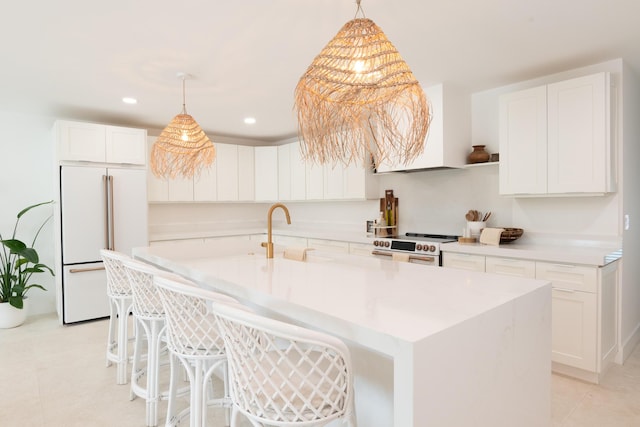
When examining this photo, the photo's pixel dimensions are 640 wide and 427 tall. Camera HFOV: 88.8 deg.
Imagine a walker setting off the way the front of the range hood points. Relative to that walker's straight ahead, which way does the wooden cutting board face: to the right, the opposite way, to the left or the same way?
the same way

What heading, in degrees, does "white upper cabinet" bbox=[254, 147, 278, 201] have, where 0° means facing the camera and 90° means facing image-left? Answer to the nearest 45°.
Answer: approximately 0°

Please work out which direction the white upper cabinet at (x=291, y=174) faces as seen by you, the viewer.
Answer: facing the viewer and to the left of the viewer

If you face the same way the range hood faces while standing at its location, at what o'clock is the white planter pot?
The white planter pot is roughly at 1 o'clock from the range hood.

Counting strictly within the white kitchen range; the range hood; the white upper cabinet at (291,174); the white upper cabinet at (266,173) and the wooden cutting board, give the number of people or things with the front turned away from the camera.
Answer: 0

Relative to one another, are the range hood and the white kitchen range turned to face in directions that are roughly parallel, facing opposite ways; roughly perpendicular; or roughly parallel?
roughly parallel

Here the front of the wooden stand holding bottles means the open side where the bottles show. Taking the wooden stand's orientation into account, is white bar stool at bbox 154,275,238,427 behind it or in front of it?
in front

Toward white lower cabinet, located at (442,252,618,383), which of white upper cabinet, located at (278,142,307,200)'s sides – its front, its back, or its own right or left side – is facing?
left

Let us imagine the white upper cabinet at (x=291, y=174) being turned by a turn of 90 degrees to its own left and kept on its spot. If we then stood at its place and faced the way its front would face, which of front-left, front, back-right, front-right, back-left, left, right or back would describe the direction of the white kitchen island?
front-right

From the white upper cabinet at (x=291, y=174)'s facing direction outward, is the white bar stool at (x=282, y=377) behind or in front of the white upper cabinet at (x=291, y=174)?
in front

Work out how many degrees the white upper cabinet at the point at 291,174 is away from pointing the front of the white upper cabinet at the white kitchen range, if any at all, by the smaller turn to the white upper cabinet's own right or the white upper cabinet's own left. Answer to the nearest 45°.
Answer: approximately 90° to the white upper cabinet's own left

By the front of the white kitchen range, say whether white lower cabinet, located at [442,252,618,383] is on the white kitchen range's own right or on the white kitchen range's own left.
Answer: on the white kitchen range's own left

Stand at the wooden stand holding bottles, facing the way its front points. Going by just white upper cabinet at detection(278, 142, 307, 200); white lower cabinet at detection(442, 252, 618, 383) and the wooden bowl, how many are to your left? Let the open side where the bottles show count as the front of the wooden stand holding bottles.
2

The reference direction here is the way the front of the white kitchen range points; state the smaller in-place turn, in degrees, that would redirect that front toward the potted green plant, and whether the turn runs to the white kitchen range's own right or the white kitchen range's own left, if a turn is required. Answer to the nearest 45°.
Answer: approximately 45° to the white kitchen range's own right

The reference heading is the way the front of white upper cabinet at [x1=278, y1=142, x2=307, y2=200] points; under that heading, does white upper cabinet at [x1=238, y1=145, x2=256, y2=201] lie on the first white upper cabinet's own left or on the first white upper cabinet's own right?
on the first white upper cabinet's own right

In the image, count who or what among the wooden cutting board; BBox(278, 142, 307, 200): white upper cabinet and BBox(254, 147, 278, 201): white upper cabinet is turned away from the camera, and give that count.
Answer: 0

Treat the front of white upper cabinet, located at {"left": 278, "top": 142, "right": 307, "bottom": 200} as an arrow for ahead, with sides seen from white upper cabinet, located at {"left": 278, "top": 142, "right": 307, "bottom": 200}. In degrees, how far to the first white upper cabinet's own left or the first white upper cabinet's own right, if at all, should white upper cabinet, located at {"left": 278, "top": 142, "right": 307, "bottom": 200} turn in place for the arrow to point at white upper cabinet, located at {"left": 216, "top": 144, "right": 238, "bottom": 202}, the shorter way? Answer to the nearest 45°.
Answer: approximately 45° to the first white upper cabinet's own right

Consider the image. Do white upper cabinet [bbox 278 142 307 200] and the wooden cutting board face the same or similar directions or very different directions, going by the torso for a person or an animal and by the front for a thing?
same or similar directions
